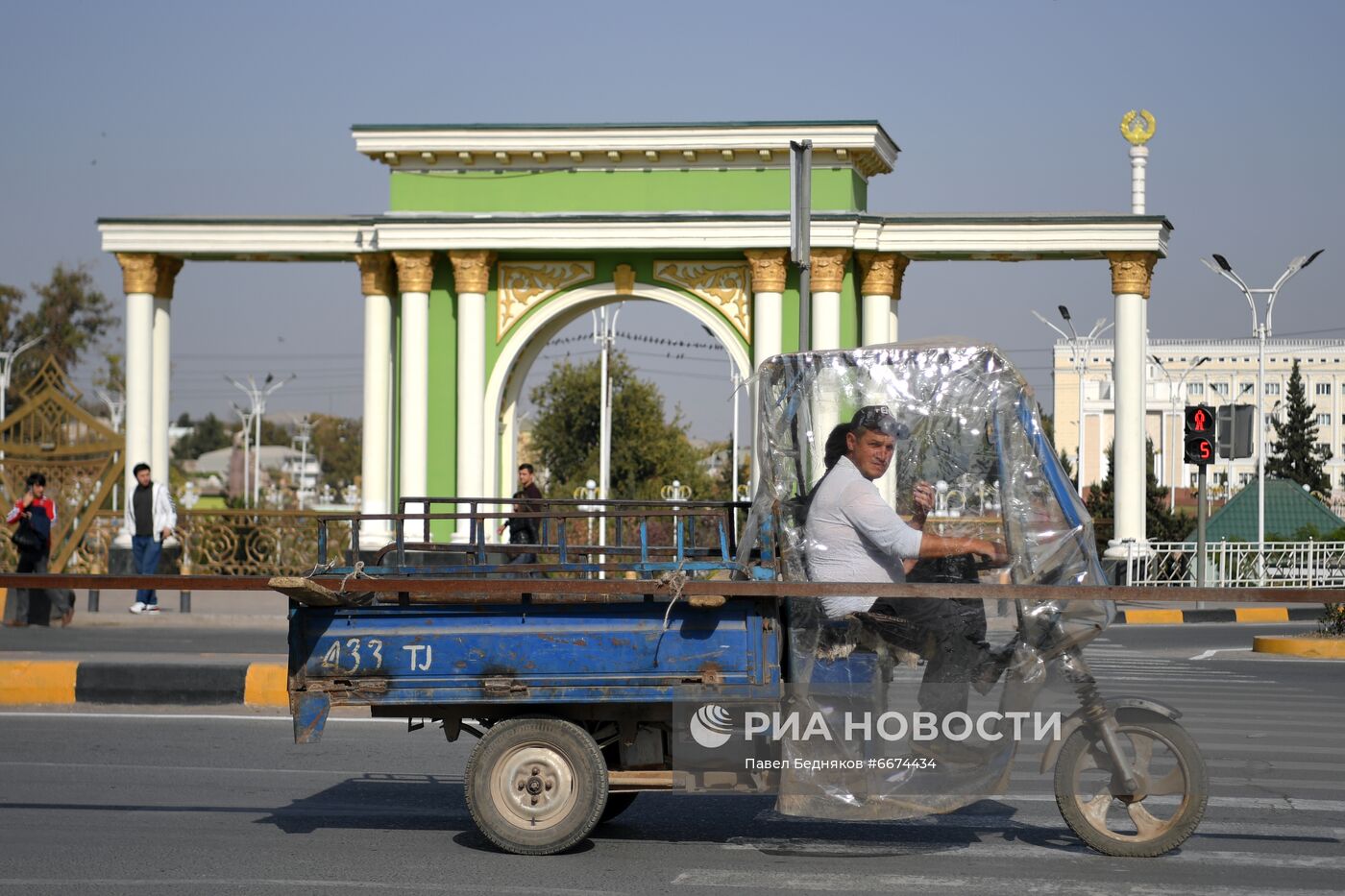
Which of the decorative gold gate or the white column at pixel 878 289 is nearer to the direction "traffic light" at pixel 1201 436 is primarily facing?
the decorative gold gate

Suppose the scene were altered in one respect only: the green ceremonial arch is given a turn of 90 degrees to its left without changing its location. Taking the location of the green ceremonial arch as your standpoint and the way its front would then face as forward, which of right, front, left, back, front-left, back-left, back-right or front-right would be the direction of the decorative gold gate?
back

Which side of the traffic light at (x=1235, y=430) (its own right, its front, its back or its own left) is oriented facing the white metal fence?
front

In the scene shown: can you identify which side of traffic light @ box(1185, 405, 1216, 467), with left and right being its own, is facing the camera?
front

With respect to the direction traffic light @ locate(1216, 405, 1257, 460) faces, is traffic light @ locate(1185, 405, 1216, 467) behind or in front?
behind

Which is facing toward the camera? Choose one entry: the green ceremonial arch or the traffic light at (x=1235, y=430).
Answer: the green ceremonial arch

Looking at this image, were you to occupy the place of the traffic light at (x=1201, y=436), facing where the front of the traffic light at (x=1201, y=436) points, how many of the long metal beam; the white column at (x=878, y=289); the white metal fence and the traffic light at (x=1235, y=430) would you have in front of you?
1

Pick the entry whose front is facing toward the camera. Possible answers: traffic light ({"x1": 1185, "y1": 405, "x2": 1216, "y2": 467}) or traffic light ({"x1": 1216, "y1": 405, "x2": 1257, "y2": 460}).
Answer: traffic light ({"x1": 1185, "y1": 405, "x2": 1216, "y2": 467})

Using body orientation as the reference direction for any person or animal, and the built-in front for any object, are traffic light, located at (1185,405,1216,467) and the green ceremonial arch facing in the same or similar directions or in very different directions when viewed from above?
same or similar directions

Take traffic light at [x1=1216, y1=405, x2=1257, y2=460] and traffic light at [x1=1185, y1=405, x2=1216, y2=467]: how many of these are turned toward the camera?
1

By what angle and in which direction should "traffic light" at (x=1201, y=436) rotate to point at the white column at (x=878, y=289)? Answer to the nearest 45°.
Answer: approximately 135° to its right

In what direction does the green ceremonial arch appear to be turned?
toward the camera
